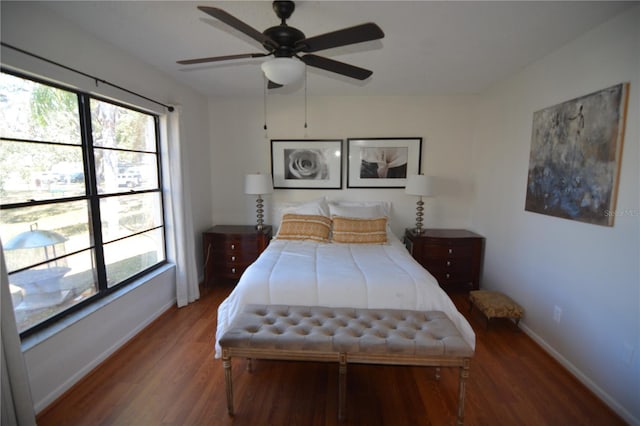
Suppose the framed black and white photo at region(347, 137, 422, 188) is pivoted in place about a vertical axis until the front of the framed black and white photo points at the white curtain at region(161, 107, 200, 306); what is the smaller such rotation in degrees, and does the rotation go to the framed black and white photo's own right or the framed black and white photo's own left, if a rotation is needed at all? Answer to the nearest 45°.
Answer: approximately 45° to the framed black and white photo's own right

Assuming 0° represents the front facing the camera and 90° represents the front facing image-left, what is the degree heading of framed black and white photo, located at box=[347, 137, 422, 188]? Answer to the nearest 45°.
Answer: approximately 0°

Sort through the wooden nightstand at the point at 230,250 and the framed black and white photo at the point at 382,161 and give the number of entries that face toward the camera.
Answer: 2

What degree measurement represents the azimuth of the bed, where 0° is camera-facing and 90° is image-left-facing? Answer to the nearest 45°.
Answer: approximately 0°

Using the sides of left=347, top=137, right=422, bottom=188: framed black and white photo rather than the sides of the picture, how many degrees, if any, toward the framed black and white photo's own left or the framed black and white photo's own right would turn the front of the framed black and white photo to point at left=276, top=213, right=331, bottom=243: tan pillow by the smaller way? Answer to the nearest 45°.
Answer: approximately 45° to the framed black and white photo's own right
